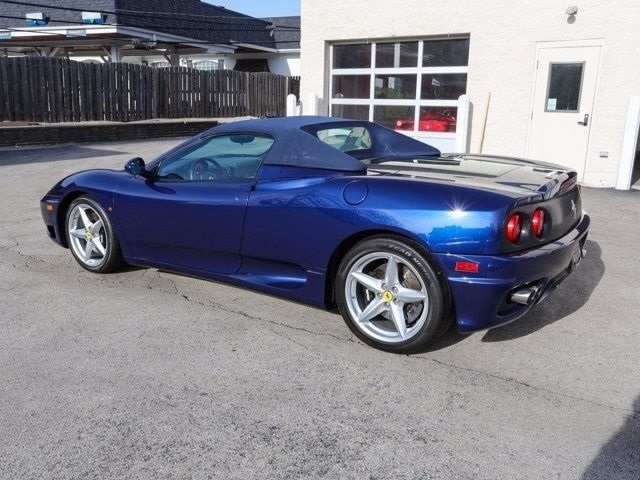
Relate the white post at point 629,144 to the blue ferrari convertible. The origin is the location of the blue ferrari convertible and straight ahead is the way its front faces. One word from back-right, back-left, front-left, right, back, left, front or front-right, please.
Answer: right

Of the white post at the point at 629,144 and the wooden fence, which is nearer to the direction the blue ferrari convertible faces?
the wooden fence

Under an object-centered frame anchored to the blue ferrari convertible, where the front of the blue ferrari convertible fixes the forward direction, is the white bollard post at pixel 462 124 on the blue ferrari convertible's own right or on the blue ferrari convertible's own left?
on the blue ferrari convertible's own right

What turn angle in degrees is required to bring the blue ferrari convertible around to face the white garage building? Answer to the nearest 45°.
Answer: approximately 45° to its right

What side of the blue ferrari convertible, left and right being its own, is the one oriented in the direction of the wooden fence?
front

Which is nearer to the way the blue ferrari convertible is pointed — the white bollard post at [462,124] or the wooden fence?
the wooden fence

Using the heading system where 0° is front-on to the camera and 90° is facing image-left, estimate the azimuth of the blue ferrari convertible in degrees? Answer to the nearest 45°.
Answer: approximately 135°

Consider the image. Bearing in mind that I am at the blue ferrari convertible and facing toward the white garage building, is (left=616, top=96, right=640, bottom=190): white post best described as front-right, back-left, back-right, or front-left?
front-right

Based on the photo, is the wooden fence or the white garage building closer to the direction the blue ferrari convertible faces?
the wooden fence
